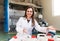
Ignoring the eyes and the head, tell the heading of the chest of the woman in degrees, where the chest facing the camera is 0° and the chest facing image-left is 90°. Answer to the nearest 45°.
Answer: approximately 0°
